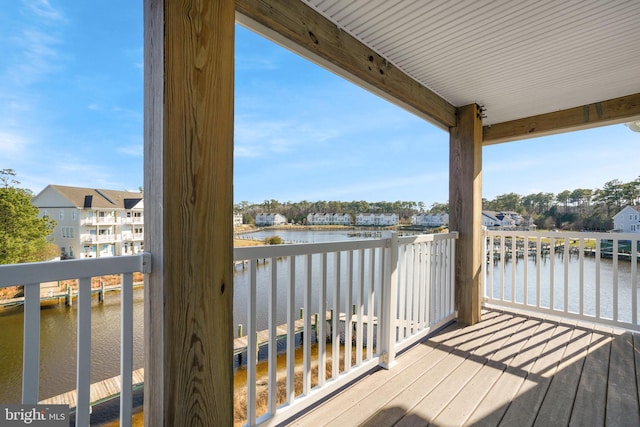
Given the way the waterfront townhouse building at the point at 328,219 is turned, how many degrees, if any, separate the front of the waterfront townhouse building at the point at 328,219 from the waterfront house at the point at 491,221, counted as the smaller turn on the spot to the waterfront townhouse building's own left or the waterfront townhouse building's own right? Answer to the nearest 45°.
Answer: approximately 90° to the waterfront townhouse building's own left

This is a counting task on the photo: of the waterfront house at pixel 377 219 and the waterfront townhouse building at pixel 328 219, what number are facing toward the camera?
2

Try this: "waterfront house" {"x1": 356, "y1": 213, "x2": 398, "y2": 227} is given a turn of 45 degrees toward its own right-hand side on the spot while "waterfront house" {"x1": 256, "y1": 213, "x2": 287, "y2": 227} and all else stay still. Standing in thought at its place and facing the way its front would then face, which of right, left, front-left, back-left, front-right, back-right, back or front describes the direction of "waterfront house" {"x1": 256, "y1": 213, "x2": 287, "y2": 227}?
front

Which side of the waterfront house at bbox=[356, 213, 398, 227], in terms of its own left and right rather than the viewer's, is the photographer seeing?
front

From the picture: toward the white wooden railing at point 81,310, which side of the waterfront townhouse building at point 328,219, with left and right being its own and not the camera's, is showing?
front

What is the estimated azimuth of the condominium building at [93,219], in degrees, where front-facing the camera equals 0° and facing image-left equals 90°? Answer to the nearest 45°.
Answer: approximately 315°

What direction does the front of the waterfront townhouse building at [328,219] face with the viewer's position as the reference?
facing the viewer

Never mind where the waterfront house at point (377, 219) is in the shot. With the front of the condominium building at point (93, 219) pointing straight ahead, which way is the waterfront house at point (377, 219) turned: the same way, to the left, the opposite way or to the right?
to the right

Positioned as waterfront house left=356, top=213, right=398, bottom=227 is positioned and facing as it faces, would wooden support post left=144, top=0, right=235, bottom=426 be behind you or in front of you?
in front

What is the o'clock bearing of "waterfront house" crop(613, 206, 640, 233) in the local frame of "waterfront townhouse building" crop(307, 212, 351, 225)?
"waterfront house" crop(613, 206, 640, 233) is roughly at 11 o'clock from "waterfront townhouse building" crop(307, 212, 351, 225).
